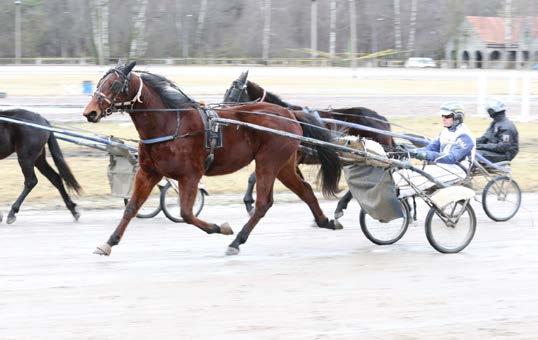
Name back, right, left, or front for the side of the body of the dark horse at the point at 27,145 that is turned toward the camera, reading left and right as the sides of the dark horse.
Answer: left

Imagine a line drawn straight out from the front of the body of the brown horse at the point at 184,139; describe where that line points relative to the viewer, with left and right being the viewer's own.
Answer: facing to the left of the viewer

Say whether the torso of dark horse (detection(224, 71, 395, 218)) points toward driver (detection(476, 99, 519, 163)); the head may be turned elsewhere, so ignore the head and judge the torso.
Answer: no

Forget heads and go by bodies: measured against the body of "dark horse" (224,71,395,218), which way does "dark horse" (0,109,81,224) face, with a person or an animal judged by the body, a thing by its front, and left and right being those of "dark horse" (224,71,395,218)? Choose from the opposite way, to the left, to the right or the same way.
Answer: the same way

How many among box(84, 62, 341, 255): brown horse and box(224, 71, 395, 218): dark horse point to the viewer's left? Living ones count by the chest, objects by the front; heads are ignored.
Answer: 2

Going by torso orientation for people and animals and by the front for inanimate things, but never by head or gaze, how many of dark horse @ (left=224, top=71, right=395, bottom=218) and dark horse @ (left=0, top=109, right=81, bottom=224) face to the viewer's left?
2

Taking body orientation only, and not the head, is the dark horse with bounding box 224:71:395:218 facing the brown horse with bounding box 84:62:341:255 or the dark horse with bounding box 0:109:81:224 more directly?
the dark horse

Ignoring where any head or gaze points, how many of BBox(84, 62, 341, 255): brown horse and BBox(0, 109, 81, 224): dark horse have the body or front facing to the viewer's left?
2

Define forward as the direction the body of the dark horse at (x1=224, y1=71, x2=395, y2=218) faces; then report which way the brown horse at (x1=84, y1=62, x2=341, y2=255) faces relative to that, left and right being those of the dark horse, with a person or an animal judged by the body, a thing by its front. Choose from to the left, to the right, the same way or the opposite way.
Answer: the same way

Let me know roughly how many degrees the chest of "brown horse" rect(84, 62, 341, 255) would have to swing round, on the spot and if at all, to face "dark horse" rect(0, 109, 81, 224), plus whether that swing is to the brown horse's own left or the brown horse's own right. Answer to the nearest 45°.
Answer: approximately 45° to the brown horse's own right

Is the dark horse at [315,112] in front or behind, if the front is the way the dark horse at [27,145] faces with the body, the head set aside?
behind

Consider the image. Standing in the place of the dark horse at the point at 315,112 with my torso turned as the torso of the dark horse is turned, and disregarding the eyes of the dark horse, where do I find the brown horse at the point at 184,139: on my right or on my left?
on my left

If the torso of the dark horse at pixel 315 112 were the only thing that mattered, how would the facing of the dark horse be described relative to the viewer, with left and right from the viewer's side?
facing to the left of the viewer

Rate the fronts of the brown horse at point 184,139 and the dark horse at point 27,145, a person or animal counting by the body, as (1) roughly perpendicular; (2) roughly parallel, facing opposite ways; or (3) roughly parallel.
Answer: roughly parallel

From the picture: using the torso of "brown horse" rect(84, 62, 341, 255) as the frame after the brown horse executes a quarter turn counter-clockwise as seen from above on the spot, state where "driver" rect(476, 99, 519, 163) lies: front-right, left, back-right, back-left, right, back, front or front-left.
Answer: back-left

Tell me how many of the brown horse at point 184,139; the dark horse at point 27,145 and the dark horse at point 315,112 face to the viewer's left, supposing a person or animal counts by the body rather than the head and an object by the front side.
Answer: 3

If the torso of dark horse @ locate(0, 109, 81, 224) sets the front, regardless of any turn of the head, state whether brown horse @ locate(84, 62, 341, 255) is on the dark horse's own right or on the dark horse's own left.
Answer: on the dark horse's own left

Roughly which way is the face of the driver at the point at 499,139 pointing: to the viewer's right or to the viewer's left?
to the viewer's left
